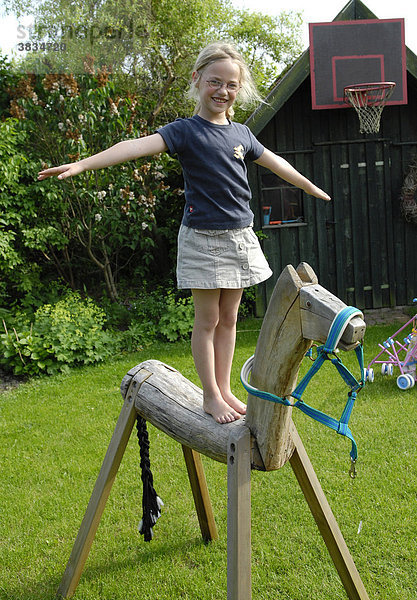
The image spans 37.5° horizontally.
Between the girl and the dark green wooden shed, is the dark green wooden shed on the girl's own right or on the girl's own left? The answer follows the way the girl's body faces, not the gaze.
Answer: on the girl's own left

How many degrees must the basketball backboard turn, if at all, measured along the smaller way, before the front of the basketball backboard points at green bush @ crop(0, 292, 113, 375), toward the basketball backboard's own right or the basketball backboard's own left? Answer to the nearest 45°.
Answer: approximately 45° to the basketball backboard's own right

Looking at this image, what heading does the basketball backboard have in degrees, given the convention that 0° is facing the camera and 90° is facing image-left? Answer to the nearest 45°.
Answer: approximately 0°

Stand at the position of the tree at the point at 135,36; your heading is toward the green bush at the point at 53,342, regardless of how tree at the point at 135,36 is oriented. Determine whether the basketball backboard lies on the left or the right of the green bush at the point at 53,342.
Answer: left

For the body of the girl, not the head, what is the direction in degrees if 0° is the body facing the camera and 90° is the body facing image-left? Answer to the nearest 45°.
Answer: approximately 315°

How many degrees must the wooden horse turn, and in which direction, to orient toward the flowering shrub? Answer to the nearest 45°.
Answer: approximately 135° to its left

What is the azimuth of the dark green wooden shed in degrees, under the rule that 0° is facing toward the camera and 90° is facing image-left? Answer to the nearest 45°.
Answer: approximately 0°

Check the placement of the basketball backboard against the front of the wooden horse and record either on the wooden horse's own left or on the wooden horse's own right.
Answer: on the wooden horse's own left

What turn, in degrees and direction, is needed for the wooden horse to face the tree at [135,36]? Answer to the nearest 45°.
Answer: approximately 135° to its left

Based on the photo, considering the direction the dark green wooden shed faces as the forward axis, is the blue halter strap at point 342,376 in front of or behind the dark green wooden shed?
in front

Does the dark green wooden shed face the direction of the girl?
yes
